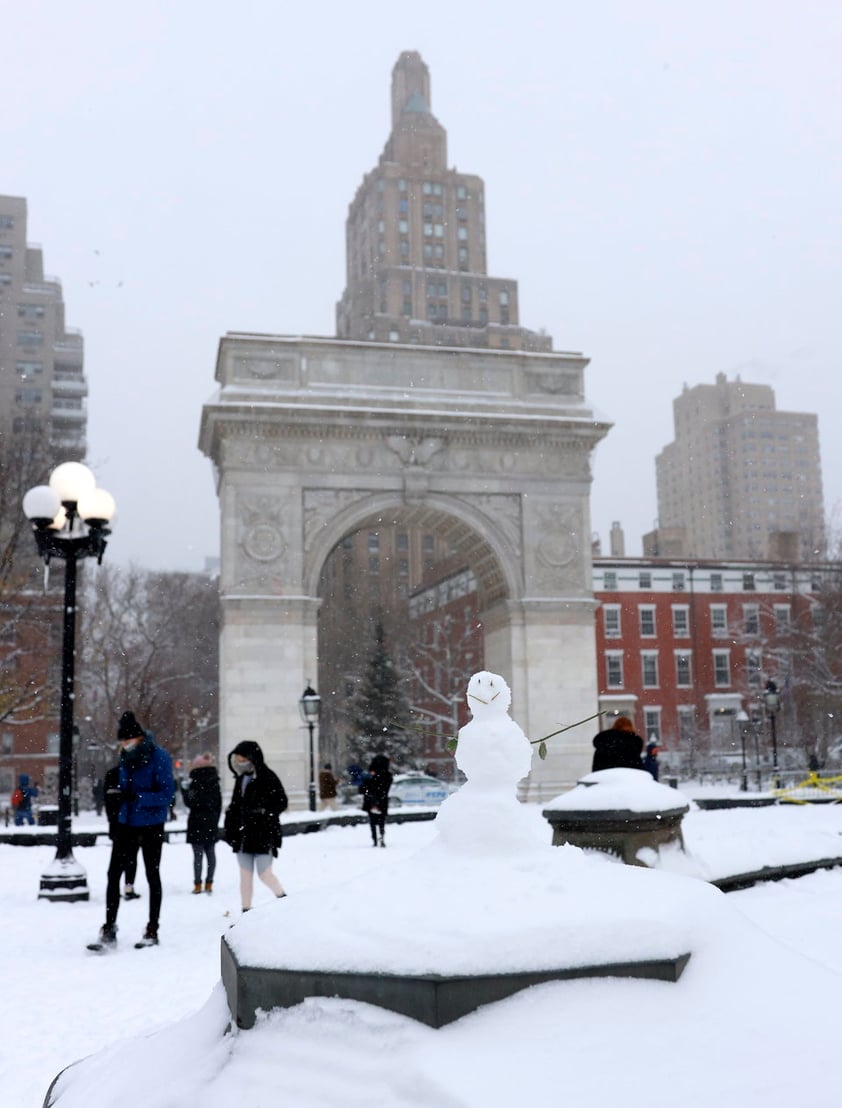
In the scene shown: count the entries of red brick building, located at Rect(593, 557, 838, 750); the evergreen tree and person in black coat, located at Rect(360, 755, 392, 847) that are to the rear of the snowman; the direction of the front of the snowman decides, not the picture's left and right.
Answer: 3

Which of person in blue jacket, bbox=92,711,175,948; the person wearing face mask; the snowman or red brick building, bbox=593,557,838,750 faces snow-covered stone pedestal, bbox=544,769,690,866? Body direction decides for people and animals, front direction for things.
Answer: the red brick building

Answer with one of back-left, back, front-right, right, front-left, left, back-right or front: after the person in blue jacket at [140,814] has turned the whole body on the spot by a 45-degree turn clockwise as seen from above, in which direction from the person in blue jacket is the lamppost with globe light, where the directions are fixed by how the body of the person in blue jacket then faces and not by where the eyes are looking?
right

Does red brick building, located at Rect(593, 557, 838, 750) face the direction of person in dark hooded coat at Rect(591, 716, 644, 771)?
yes
